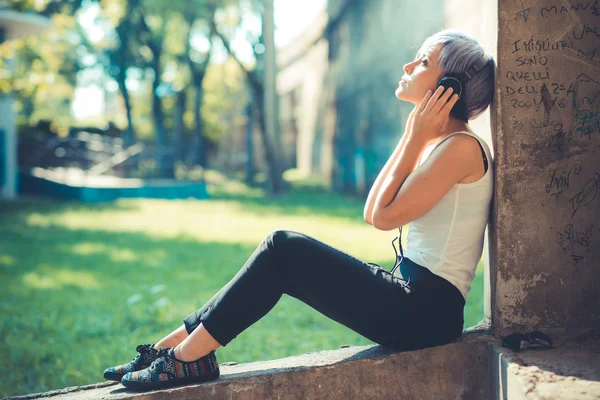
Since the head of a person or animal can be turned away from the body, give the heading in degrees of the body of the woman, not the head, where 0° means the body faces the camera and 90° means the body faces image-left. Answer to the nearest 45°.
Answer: approximately 90°

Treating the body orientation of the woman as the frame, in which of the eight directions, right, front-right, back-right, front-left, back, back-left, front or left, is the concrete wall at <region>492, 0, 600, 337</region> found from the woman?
back

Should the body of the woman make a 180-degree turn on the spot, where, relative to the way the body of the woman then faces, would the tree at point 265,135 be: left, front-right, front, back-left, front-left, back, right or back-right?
left

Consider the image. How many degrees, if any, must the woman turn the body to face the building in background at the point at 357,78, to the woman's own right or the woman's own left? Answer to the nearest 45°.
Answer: approximately 90° to the woman's own right

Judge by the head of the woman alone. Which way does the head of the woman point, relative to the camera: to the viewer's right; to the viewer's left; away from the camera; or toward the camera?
to the viewer's left
